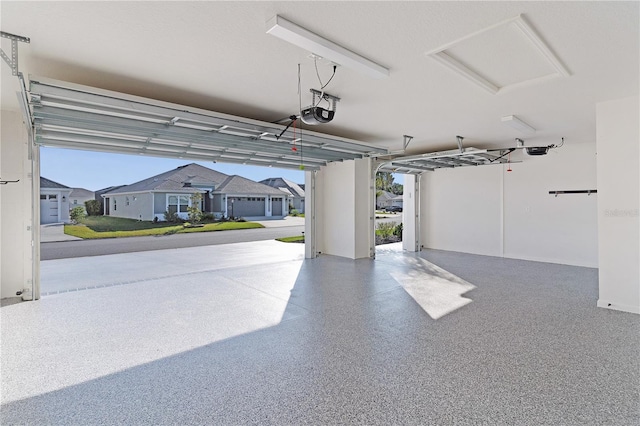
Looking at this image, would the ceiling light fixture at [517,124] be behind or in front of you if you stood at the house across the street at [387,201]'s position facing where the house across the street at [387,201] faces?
in front

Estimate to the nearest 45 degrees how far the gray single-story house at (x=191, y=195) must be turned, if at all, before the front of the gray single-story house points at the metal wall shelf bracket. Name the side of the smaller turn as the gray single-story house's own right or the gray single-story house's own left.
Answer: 0° — it already faces it

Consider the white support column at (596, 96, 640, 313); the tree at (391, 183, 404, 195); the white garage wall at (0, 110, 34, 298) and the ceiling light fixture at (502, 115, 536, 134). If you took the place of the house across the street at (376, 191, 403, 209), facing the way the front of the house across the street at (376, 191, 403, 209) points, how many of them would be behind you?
1

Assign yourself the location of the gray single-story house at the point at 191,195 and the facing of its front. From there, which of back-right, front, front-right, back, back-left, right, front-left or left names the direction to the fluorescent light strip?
front-right

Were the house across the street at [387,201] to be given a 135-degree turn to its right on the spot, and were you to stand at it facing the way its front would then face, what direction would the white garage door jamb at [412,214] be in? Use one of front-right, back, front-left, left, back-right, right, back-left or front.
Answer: back-left

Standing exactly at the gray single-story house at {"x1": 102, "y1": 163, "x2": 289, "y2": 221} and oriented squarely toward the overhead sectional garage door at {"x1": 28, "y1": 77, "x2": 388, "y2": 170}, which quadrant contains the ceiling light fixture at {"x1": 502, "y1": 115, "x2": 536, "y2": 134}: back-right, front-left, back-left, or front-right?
front-left

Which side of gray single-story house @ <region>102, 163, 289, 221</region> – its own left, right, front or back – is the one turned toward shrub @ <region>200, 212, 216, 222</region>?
front

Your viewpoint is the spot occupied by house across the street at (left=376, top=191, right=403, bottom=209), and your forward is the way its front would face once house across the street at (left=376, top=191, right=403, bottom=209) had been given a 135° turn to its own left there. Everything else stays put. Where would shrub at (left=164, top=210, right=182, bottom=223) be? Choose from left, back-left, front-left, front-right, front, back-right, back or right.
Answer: back

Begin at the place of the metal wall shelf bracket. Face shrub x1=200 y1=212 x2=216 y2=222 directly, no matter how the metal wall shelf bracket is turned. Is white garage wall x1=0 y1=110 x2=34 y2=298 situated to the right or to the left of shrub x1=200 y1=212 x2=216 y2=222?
left

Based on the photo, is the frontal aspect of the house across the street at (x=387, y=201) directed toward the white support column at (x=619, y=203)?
yes

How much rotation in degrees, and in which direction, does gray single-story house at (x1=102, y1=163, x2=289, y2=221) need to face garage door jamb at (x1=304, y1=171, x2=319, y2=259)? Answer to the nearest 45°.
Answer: approximately 45° to its right

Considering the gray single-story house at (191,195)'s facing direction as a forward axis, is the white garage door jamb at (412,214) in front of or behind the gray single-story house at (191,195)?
in front

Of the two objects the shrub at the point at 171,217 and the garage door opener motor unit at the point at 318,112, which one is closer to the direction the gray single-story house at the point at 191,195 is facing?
the garage door opener motor unit

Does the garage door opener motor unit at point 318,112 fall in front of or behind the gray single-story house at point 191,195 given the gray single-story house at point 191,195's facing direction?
in front

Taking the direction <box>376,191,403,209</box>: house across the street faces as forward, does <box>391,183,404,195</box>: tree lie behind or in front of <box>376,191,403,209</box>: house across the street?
behind

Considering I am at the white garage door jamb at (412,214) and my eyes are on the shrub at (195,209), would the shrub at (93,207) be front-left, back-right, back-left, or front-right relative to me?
front-left

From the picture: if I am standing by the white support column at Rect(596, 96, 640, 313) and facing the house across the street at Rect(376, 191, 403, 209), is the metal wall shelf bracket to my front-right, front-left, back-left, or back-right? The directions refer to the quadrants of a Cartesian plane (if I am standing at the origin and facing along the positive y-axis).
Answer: front-right

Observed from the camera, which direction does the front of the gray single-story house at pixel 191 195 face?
facing the viewer and to the right of the viewer

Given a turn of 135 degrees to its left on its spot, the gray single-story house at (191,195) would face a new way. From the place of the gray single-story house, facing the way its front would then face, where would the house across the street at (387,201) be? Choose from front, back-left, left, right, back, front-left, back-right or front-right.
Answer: right

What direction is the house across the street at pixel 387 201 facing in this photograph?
toward the camera
